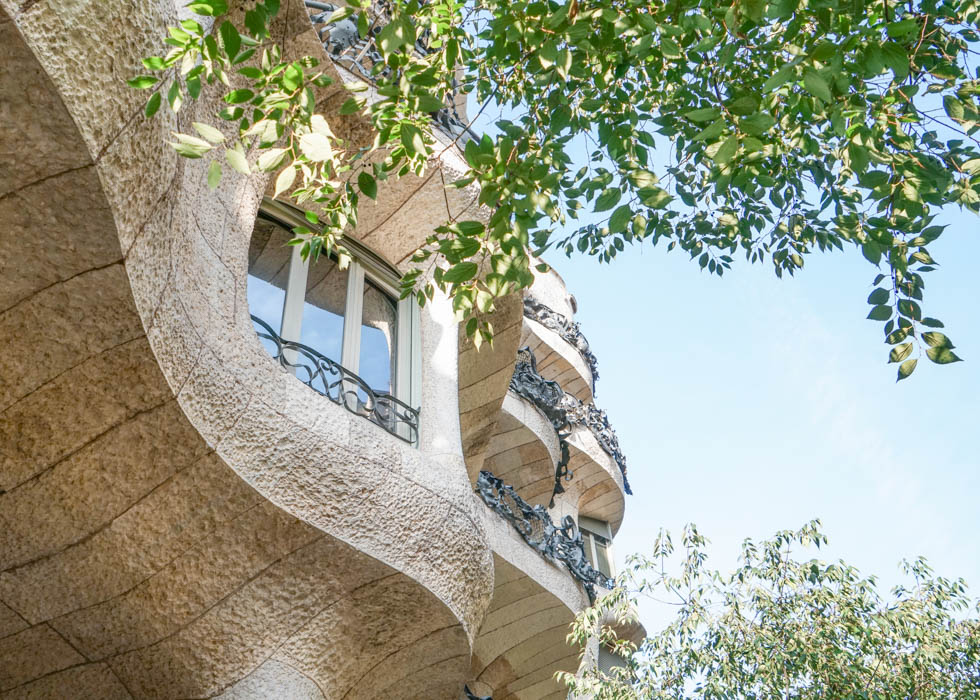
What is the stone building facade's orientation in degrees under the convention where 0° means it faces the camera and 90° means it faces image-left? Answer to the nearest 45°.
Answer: approximately 315°
